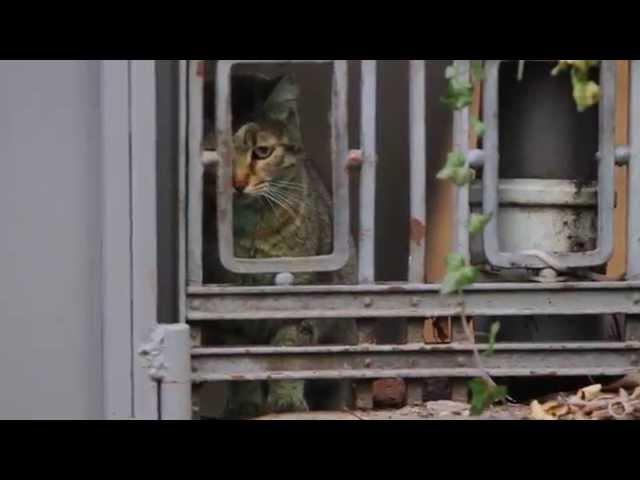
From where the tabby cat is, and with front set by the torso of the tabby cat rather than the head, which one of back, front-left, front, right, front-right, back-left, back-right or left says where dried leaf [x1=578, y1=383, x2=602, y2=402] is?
left

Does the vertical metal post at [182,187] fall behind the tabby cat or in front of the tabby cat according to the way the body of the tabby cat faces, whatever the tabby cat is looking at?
in front

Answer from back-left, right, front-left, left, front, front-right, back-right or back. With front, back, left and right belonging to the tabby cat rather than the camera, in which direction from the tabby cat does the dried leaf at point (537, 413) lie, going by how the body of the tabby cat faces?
left

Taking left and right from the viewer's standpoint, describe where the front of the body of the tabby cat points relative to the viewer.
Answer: facing the viewer and to the left of the viewer

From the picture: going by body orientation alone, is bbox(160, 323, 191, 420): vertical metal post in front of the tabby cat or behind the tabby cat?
in front

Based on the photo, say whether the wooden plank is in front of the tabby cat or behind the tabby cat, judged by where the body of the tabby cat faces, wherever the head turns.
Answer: behind

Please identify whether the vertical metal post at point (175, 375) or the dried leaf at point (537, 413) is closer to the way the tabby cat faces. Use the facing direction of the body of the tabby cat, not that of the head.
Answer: the vertical metal post
